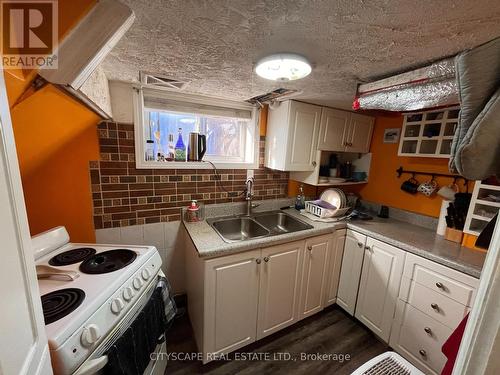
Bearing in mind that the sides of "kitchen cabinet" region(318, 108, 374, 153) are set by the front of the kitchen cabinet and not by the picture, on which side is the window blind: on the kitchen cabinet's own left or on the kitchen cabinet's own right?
on the kitchen cabinet's own right

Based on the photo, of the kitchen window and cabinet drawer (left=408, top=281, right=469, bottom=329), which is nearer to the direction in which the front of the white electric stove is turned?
the cabinet drawer

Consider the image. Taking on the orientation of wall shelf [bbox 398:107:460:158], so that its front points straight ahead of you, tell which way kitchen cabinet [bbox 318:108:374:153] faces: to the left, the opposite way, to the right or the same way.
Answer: to the left

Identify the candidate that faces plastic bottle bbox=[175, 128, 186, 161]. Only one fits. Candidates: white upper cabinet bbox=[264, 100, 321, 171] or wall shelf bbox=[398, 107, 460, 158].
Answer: the wall shelf

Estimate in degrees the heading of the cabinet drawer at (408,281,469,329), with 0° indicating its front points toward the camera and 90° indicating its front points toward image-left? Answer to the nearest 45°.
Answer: approximately 45°

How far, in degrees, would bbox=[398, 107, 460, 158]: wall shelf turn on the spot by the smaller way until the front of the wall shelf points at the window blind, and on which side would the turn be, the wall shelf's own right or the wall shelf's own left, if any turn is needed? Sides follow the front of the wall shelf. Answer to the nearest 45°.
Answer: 0° — it already faces it

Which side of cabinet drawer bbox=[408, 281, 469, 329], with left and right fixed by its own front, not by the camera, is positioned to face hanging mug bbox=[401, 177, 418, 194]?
right
